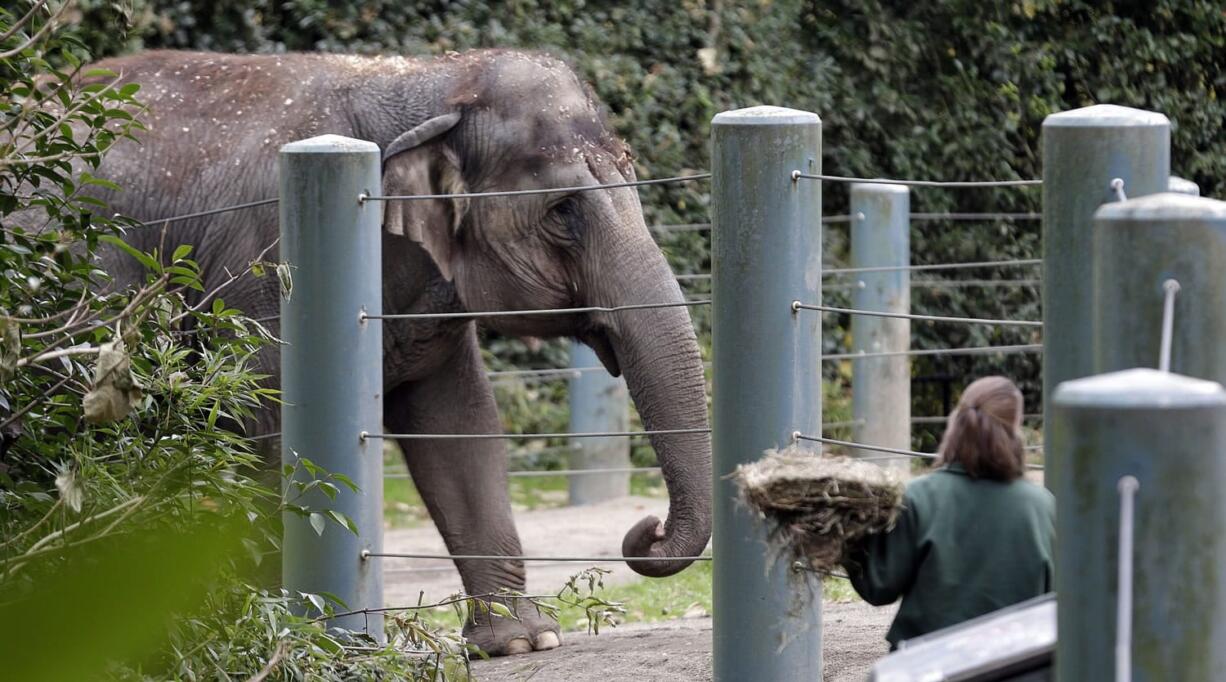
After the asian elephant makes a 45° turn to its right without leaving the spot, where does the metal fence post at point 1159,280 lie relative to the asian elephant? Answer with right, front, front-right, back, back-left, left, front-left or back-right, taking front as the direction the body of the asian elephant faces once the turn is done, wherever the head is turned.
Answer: front-right

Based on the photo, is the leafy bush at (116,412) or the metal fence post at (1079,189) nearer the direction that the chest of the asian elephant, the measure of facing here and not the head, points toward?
the metal fence post

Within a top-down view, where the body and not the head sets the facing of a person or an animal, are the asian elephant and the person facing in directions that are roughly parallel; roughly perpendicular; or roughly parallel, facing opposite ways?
roughly perpendicular

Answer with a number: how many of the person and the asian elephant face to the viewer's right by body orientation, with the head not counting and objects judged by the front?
1

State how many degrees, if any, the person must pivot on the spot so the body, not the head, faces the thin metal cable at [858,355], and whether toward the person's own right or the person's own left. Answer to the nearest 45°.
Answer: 0° — they already face it

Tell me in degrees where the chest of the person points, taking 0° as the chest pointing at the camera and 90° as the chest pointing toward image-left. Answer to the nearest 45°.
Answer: approximately 180°

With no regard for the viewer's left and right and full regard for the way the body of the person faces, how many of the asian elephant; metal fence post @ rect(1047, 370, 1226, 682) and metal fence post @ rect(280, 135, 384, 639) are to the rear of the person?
1

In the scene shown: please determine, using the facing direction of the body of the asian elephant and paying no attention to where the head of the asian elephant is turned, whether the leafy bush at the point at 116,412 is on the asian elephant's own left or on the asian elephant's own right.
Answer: on the asian elephant's own right

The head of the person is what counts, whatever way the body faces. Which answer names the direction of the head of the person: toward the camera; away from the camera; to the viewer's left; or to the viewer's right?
away from the camera

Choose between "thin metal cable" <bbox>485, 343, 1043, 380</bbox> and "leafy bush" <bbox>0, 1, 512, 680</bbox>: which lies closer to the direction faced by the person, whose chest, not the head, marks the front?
the thin metal cable

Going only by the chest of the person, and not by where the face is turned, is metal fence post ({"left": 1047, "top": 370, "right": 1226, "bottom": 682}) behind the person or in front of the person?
behind

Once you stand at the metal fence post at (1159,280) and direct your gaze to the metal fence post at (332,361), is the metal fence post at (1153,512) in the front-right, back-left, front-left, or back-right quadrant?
back-left

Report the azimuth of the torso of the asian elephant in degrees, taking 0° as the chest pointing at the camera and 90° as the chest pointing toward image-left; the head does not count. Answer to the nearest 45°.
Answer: approximately 270°

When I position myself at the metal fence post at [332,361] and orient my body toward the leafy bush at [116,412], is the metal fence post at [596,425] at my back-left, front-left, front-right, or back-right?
back-right

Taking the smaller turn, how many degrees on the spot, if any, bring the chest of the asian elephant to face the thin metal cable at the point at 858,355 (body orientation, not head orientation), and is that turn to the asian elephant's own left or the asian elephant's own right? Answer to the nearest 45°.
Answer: approximately 45° to the asian elephant's own left

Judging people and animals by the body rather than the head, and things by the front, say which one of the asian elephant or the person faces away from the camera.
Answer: the person
